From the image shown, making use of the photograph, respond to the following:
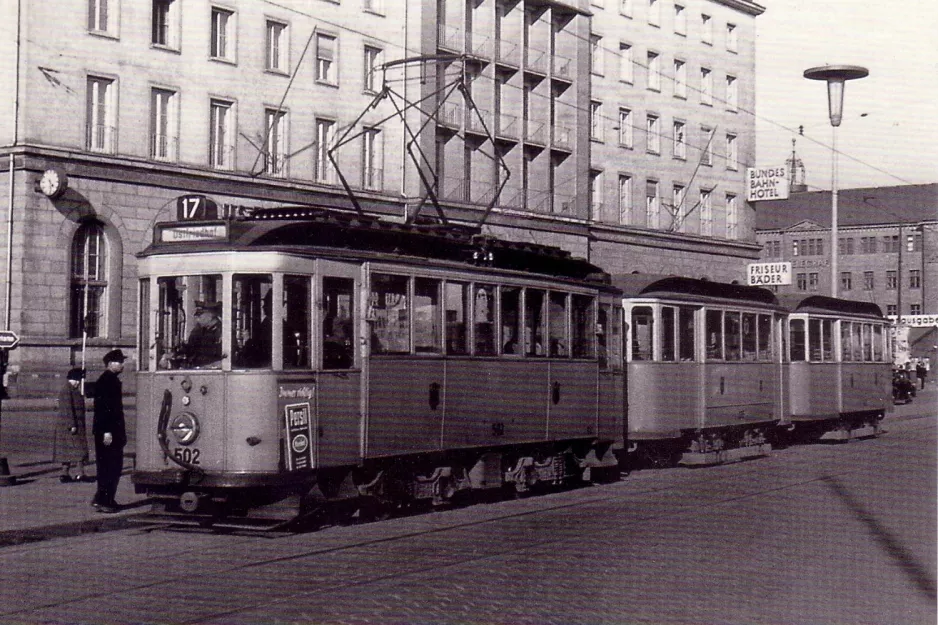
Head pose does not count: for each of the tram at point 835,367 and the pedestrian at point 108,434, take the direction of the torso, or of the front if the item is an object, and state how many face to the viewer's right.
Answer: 1

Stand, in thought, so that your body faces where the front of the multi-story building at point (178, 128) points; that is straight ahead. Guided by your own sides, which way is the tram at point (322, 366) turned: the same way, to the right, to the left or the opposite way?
to the right

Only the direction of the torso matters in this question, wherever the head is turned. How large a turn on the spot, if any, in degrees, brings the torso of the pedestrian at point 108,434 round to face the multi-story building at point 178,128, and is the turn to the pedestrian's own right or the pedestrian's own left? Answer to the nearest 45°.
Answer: approximately 90° to the pedestrian's own left

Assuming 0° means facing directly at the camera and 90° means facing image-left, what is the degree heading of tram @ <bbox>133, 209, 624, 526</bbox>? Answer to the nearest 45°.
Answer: approximately 45°

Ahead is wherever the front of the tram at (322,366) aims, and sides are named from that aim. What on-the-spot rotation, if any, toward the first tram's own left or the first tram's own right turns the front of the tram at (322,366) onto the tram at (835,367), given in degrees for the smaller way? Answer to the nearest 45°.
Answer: approximately 180°

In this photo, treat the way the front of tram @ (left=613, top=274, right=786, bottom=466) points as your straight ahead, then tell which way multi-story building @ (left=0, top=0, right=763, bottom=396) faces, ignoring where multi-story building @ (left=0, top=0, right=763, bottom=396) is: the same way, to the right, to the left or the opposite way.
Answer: to the left

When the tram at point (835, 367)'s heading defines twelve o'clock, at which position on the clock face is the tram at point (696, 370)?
the tram at point (696, 370) is roughly at 11 o'clock from the tram at point (835, 367).

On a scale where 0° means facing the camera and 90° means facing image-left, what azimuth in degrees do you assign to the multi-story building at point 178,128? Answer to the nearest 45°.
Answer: approximately 315°

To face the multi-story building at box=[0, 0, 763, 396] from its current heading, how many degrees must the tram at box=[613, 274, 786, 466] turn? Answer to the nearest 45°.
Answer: approximately 90° to its right

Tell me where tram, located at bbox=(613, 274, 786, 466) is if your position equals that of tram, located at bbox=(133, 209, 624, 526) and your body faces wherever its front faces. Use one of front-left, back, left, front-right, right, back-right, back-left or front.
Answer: back

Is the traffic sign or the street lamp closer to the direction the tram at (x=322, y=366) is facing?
the traffic sign

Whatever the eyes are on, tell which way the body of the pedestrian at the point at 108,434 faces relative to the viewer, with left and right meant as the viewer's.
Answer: facing to the right of the viewer
